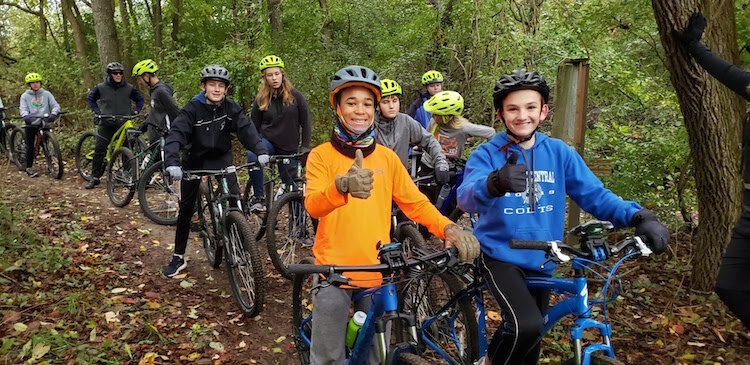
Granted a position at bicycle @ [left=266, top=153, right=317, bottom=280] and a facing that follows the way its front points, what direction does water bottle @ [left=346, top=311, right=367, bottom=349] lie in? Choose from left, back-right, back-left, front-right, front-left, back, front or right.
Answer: front-left

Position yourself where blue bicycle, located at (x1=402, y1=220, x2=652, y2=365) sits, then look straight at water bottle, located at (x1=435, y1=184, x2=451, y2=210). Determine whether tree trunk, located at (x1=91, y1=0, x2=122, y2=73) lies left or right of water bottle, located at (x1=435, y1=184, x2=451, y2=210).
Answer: left

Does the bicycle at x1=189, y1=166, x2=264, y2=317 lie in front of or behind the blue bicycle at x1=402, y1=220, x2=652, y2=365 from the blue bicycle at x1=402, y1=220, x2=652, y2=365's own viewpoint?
behind

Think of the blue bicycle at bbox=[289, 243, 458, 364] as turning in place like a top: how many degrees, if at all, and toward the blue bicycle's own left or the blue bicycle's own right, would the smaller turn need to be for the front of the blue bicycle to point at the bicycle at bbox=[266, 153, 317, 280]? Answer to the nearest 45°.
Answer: approximately 135° to the blue bicycle's own left

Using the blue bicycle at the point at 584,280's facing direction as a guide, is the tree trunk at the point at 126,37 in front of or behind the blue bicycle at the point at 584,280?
behind

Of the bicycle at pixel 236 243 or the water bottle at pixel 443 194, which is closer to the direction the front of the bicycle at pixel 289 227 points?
the bicycle

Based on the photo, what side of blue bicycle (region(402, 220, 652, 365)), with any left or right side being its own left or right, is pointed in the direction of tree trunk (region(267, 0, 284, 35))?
back

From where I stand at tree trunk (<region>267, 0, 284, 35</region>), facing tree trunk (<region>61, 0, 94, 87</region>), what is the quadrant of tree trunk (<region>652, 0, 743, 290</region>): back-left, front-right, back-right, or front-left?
back-left

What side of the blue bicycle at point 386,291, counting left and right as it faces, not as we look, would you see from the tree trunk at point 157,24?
back

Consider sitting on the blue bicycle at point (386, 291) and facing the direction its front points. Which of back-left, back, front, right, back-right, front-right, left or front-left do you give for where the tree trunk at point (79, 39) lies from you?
back

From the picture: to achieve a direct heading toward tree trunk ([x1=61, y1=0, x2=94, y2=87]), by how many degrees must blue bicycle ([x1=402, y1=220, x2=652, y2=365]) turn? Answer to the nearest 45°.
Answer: approximately 180°
